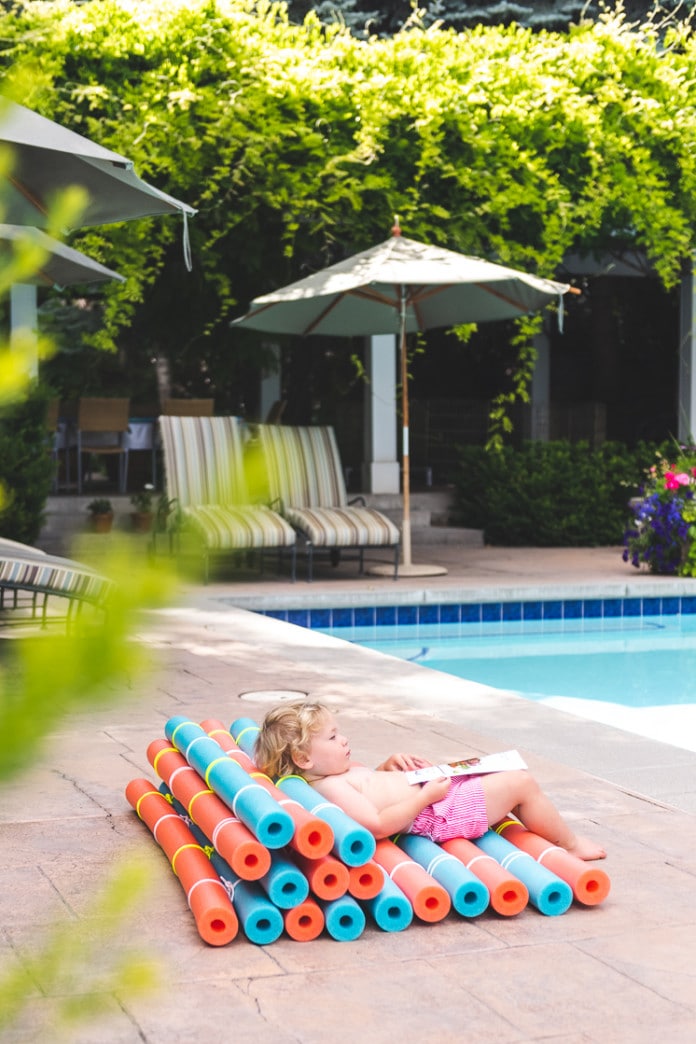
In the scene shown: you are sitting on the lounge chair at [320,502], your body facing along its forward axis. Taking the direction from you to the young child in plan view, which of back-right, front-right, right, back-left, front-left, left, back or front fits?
front-right

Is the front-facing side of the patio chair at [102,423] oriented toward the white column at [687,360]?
no

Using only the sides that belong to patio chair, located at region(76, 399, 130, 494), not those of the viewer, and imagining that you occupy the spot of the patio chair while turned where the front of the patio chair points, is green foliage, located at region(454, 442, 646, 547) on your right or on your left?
on your right

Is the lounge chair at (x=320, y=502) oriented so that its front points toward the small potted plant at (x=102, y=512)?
no

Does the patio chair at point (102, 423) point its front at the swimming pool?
no

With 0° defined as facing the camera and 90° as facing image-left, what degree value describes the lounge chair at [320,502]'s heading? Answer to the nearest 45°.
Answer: approximately 315°

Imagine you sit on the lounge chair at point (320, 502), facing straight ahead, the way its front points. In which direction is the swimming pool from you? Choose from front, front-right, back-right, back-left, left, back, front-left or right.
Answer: front

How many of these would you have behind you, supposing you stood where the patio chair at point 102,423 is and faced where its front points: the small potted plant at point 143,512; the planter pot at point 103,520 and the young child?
3

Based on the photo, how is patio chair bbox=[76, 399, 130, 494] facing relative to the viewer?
away from the camera

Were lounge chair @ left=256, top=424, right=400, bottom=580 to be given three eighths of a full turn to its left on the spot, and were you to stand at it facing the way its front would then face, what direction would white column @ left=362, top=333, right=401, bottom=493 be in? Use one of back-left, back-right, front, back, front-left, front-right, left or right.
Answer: front

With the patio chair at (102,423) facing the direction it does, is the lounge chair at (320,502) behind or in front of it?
behind

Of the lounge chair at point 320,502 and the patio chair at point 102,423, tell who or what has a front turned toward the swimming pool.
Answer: the lounge chair

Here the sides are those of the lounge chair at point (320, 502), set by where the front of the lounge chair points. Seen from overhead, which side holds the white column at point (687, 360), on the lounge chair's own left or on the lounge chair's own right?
on the lounge chair's own left

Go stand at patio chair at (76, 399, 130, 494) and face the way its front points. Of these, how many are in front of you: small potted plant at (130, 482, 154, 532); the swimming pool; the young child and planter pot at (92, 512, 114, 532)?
0
